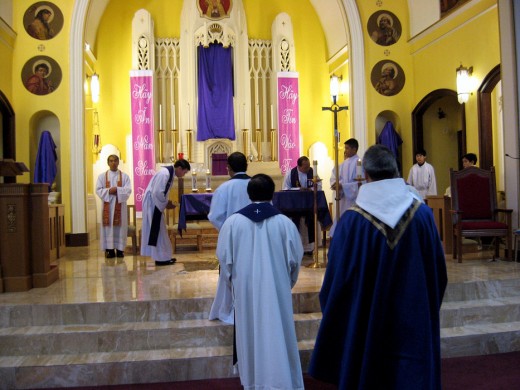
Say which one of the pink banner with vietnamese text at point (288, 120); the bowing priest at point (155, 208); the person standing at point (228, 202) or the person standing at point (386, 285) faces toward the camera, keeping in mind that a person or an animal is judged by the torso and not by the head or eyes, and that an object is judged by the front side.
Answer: the pink banner with vietnamese text

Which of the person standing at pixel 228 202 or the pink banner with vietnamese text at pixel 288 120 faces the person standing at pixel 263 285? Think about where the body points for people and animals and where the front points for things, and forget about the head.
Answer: the pink banner with vietnamese text

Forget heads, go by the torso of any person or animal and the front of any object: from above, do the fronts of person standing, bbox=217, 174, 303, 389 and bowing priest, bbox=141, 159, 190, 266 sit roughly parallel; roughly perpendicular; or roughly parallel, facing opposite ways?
roughly perpendicular

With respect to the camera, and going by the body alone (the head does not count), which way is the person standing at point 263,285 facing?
away from the camera

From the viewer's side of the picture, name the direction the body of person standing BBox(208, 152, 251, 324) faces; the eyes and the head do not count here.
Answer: away from the camera

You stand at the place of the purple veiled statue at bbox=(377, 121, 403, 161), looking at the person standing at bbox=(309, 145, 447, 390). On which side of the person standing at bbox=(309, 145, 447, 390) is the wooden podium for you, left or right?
right

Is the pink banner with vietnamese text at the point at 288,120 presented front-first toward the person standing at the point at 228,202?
yes

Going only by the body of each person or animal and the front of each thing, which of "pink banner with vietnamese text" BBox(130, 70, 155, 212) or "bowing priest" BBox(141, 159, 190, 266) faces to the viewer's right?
the bowing priest

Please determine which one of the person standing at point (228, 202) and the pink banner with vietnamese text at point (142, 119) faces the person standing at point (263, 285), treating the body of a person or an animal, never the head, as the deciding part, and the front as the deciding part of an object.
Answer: the pink banner with vietnamese text

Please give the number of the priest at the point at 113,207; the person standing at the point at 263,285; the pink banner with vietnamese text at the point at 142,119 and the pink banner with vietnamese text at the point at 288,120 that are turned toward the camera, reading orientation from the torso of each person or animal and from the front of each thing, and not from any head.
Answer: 3

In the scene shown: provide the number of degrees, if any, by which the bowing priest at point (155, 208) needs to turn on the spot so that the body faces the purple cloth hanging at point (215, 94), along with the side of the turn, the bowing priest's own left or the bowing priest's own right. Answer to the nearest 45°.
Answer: approximately 90° to the bowing priest's own left

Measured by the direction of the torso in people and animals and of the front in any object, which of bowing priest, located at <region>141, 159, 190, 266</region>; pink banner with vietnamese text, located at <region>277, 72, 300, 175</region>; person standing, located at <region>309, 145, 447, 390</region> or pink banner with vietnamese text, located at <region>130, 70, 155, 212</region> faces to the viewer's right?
the bowing priest

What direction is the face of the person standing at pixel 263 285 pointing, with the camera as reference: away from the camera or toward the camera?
away from the camera

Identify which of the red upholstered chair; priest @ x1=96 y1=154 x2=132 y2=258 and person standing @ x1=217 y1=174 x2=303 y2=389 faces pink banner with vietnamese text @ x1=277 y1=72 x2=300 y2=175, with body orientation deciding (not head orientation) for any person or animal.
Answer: the person standing

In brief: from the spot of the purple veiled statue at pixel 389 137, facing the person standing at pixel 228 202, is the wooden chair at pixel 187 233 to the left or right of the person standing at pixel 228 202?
right

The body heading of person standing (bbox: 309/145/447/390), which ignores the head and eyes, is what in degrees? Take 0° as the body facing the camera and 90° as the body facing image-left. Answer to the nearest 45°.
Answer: approximately 180°
